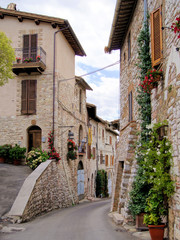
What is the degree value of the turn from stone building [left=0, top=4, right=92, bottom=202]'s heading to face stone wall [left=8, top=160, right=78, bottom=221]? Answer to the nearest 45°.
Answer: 0° — it already faces it

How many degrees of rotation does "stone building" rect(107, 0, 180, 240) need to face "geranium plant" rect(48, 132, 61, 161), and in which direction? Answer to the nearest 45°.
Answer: approximately 45° to its right

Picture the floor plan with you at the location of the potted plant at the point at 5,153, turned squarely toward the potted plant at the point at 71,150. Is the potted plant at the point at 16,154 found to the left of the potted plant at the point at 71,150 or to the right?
right

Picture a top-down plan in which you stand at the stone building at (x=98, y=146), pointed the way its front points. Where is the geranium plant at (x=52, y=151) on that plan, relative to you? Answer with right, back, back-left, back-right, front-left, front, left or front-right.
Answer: front-right

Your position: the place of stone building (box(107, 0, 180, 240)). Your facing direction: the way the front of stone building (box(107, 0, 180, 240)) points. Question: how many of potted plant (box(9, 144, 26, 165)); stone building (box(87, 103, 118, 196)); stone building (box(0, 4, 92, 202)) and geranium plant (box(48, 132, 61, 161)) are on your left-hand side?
0

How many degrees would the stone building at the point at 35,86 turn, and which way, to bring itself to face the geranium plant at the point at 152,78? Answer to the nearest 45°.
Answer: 0° — it already faces it

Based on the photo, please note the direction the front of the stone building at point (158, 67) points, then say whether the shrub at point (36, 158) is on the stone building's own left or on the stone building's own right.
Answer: on the stone building's own right

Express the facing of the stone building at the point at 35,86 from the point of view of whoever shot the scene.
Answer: facing the viewer

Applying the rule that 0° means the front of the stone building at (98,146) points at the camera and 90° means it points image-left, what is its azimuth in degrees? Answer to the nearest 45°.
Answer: approximately 315°

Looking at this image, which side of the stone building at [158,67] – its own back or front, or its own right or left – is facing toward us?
left
